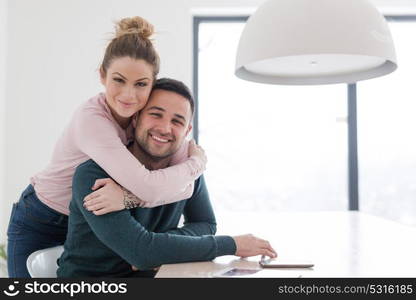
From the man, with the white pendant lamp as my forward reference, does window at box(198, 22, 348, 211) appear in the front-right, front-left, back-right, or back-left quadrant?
front-left

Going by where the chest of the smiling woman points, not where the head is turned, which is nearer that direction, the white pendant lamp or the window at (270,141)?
the white pendant lamp

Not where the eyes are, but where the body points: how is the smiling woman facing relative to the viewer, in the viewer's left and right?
facing the viewer and to the right of the viewer
